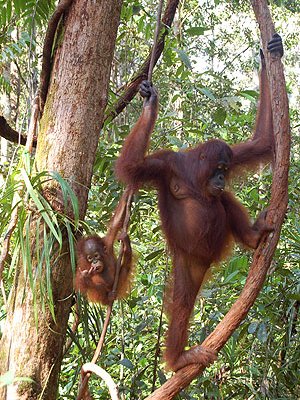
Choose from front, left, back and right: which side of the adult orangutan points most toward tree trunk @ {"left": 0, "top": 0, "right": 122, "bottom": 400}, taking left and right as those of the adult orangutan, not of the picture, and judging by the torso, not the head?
right

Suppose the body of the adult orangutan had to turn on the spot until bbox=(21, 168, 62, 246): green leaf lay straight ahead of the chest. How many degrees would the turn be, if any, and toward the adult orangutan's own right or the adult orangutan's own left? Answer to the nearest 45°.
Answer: approximately 90° to the adult orangutan's own right

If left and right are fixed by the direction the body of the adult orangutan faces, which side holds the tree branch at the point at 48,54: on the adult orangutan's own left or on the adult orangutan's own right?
on the adult orangutan's own right

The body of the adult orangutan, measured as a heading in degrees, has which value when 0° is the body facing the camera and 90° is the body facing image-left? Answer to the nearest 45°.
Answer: approximately 315°
